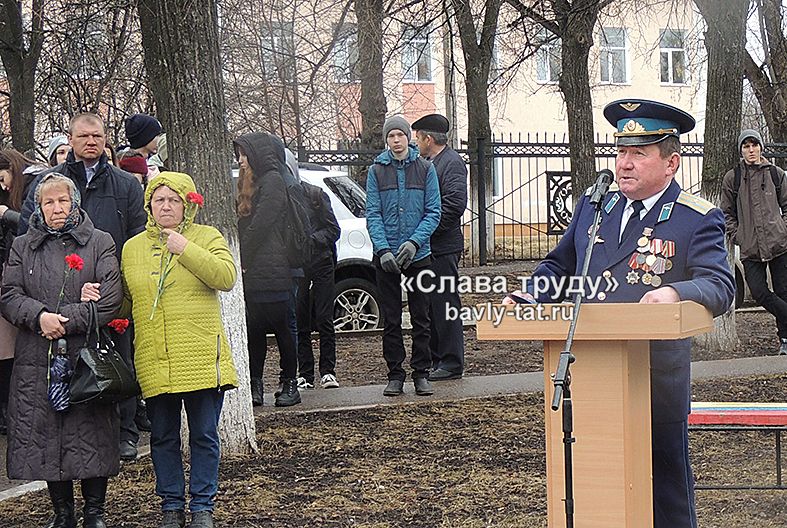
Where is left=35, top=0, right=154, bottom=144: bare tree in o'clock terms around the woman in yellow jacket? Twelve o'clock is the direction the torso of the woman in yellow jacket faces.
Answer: The bare tree is roughly at 6 o'clock from the woman in yellow jacket.

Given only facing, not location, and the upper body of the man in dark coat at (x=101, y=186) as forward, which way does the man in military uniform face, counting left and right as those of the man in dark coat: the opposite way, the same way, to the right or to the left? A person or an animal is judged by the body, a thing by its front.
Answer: to the right

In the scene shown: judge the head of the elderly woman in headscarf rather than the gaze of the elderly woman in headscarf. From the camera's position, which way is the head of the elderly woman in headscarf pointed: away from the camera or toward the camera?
toward the camera

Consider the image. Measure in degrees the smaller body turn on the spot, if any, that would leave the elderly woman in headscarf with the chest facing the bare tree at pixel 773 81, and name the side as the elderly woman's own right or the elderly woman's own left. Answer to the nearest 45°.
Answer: approximately 135° to the elderly woman's own left

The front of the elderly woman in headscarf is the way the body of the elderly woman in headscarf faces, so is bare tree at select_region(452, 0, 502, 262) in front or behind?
behind

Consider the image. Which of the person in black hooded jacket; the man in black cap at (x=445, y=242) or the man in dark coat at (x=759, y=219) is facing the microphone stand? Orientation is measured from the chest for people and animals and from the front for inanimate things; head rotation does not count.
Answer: the man in dark coat

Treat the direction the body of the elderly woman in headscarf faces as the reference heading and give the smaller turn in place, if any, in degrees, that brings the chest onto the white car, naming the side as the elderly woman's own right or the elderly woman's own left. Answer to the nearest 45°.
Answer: approximately 135° to the elderly woman's own left

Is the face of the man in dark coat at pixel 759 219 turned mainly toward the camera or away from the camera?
toward the camera

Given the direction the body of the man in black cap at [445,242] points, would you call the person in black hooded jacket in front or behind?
in front

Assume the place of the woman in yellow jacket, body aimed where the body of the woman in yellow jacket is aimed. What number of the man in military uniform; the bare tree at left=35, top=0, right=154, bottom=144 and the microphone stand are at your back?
1

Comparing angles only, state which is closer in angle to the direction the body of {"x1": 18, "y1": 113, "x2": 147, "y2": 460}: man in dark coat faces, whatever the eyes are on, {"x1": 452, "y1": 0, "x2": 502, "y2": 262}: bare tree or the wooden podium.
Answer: the wooden podium

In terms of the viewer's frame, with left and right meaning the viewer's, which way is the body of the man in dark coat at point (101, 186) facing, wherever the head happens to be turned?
facing the viewer

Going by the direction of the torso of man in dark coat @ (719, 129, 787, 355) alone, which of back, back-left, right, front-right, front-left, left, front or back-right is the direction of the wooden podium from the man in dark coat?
front

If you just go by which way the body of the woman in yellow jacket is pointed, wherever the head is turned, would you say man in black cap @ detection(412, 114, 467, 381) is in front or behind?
behind

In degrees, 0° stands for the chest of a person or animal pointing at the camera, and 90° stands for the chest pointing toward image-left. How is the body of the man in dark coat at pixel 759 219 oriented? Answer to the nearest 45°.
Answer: approximately 0°

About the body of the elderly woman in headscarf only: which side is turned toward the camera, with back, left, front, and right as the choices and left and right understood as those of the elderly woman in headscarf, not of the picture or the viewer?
front
